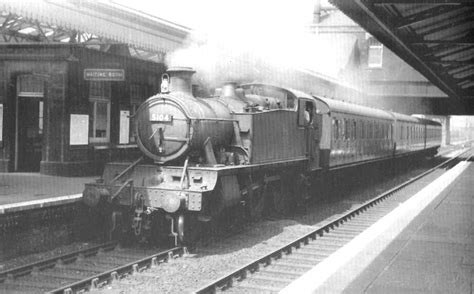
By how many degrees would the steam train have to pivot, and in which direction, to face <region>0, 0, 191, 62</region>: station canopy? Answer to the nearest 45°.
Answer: approximately 90° to its right

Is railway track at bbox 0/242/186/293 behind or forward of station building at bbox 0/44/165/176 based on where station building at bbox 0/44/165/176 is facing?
forward

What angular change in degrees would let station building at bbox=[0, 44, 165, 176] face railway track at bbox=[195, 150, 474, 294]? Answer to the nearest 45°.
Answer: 0° — it already faces it

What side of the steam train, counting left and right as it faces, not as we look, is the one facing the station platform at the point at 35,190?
right

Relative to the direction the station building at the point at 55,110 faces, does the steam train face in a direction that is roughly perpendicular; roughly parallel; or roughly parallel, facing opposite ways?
roughly perpendicular

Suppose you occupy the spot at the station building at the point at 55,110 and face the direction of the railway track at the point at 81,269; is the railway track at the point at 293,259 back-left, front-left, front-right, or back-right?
front-left

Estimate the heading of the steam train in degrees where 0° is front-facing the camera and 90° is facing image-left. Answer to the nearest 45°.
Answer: approximately 45°

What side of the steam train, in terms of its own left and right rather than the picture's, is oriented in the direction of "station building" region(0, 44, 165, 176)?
right

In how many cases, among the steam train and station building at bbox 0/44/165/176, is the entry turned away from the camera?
0

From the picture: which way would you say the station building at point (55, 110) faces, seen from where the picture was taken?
facing the viewer and to the right of the viewer

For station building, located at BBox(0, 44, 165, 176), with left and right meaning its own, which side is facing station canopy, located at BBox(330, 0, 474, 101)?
front

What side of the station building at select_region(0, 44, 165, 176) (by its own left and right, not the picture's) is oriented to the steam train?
front

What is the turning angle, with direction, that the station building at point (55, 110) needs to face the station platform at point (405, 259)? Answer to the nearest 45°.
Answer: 0° — it already faces it
